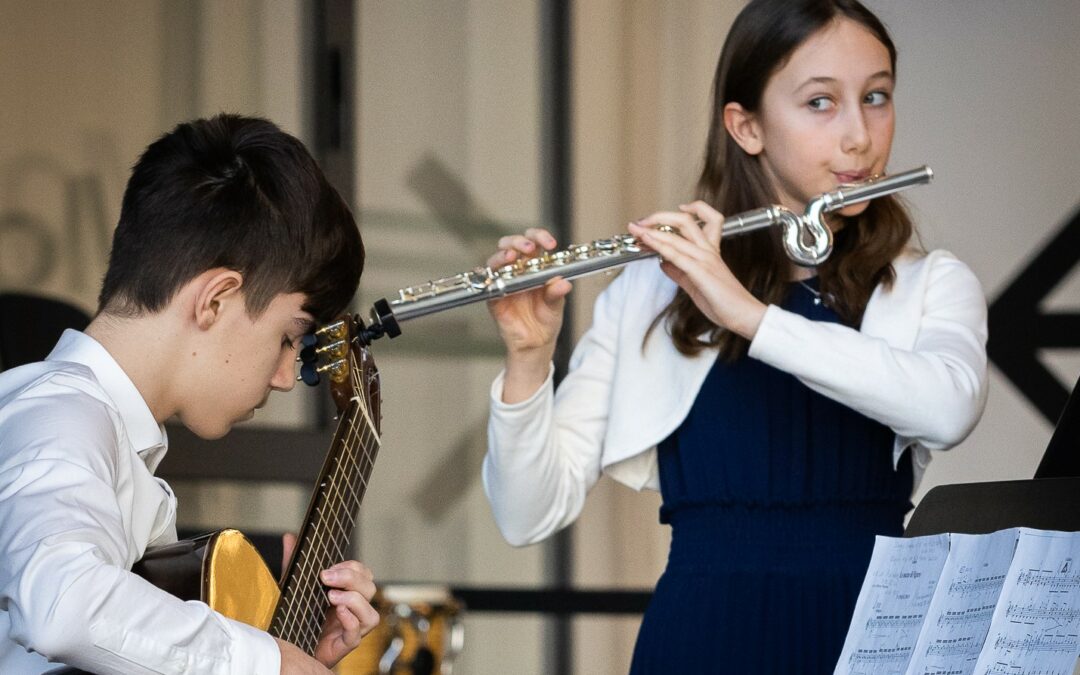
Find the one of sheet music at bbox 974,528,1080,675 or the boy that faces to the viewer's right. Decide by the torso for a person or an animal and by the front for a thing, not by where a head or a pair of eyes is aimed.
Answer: the boy

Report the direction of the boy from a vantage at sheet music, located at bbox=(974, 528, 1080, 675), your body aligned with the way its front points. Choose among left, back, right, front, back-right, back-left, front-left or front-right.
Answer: front-right

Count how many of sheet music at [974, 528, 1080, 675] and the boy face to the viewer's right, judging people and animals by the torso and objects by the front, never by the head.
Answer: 1

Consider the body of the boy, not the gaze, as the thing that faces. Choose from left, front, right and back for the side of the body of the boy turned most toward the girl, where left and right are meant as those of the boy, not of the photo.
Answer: front

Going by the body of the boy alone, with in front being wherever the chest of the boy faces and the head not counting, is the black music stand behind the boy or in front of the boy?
in front

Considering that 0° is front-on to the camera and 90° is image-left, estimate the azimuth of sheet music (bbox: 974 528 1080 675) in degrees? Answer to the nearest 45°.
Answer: approximately 45°

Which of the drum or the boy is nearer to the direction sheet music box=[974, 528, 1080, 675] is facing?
the boy

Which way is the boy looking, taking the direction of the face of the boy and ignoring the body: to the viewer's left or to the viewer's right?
to the viewer's right

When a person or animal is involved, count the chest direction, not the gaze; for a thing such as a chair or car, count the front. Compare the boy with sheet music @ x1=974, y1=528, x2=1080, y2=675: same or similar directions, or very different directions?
very different directions

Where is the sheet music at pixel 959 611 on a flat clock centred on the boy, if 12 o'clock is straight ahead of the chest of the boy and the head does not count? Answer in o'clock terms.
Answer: The sheet music is roughly at 1 o'clock from the boy.

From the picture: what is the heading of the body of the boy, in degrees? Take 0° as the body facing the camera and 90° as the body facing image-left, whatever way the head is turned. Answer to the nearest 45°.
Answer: approximately 270°
